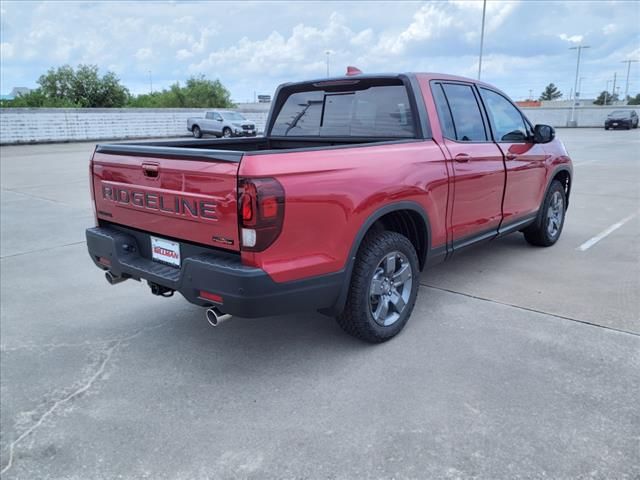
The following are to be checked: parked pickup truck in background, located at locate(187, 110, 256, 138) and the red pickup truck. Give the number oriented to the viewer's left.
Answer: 0

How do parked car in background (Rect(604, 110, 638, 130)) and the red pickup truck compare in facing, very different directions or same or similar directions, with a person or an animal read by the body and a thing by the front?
very different directions

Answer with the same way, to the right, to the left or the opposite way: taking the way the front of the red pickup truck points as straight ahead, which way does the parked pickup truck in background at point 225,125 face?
to the right

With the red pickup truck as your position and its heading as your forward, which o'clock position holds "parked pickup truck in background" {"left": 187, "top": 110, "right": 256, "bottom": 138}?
The parked pickup truck in background is roughly at 10 o'clock from the red pickup truck.

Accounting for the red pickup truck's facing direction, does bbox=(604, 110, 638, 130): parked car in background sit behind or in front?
in front

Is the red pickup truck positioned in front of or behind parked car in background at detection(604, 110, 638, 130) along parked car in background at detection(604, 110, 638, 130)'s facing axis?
in front

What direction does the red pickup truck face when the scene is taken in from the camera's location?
facing away from the viewer and to the right of the viewer
